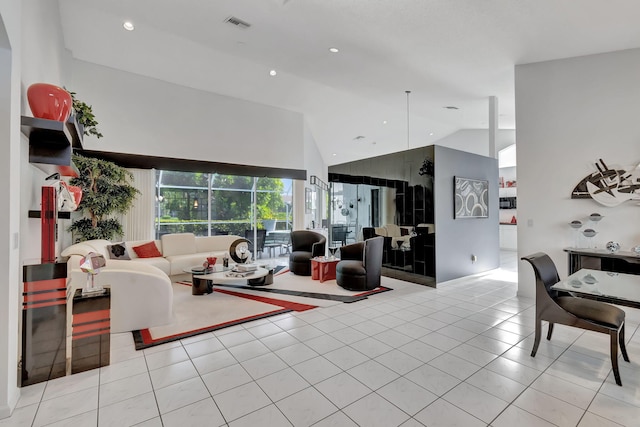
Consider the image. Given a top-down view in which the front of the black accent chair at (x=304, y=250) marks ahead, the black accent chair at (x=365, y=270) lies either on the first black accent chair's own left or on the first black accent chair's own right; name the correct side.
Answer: on the first black accent chair's own left

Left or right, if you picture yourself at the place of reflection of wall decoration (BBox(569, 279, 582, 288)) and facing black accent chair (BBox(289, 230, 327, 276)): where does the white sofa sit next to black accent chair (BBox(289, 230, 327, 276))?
left

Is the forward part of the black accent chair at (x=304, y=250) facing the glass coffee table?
yes
